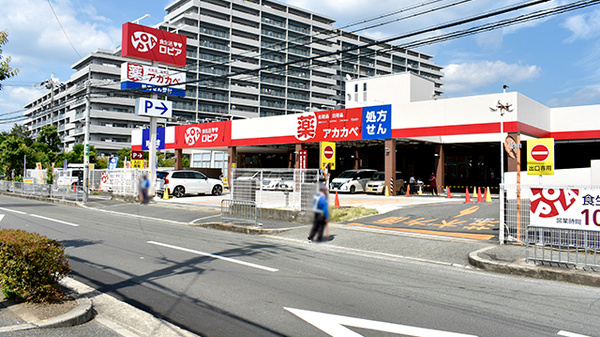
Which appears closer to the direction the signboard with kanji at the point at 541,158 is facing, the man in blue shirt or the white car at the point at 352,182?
the man in blue shirt

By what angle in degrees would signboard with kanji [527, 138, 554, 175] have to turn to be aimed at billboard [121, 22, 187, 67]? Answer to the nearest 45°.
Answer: approximately 90° to its right

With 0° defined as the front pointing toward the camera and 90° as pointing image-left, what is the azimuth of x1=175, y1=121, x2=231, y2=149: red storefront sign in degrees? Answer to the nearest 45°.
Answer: approximately 45°

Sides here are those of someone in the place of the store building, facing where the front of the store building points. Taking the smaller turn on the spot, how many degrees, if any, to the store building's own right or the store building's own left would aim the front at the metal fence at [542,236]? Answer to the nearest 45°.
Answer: approximately 45° to the store building's own left

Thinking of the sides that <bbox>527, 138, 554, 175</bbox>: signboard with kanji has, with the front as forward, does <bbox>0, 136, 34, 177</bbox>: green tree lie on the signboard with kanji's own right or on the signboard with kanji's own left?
on the signboard with kanji's own right

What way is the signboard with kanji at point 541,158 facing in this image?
toward the camera

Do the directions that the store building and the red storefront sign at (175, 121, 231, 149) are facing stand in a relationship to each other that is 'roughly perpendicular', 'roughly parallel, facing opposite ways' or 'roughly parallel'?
roughly parallel

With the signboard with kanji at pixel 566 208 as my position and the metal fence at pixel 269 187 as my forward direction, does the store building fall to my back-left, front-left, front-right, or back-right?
front-right

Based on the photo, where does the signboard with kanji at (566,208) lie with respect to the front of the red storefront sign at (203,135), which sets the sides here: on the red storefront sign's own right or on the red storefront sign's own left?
on the red storefront sign's own left

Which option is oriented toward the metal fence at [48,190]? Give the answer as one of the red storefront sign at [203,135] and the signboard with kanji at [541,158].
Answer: the red storefront sign

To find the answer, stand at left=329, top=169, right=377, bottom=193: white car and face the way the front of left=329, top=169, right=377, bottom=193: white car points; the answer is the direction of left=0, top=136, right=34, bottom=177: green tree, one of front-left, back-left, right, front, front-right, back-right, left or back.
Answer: front-right

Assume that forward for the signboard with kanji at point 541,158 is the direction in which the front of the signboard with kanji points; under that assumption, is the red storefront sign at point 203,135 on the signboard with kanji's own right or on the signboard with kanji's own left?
on the signboard with kanji's own right

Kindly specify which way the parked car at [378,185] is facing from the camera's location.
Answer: facing the viewer and to the left of the viewer

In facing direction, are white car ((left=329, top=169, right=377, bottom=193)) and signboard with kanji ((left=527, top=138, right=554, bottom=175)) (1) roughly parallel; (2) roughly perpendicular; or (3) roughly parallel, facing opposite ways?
roughly parallel
